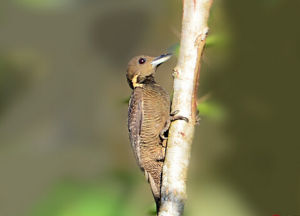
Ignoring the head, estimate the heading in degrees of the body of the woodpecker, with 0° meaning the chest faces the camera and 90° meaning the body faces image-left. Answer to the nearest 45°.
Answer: approximately 270°
